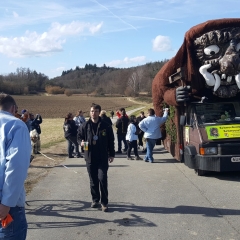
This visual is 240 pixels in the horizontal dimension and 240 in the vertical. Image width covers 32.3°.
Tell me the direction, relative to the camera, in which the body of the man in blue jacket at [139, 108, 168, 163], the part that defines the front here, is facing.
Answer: away from the camera

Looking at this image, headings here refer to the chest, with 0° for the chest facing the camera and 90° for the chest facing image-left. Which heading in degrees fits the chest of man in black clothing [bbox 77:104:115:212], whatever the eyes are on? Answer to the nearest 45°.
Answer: approximately 0°

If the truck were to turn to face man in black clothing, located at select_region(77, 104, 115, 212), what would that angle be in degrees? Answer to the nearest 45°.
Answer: approximately 45° to its right

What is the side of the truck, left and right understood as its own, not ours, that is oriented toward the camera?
front

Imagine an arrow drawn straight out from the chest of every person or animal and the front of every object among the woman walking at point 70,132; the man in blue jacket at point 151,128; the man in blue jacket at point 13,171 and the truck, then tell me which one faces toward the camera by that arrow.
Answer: the truck

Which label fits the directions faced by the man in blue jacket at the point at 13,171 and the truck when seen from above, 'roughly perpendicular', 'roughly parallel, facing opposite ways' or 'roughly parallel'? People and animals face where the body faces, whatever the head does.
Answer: roughly parallel, facing opposite ways

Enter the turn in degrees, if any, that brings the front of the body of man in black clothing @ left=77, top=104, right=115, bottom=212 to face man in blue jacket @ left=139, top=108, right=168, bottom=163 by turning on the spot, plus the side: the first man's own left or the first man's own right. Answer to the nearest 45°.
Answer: approximately 180°

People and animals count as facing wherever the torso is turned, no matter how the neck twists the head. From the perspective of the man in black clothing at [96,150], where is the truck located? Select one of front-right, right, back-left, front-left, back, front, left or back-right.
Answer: back-left

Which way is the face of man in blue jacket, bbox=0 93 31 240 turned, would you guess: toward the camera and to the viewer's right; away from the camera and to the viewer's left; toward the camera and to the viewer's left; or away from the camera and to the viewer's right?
away from the camera and to the viewer's right

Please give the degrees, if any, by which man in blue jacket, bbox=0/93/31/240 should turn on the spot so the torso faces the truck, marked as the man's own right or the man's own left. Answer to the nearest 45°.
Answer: approximately 90° to the man's own right

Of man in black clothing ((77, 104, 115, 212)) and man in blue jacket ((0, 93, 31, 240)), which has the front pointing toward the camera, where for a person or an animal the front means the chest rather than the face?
the man in black clothing

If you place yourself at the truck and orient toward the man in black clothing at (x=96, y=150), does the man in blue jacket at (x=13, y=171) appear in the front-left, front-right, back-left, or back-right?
front-left
